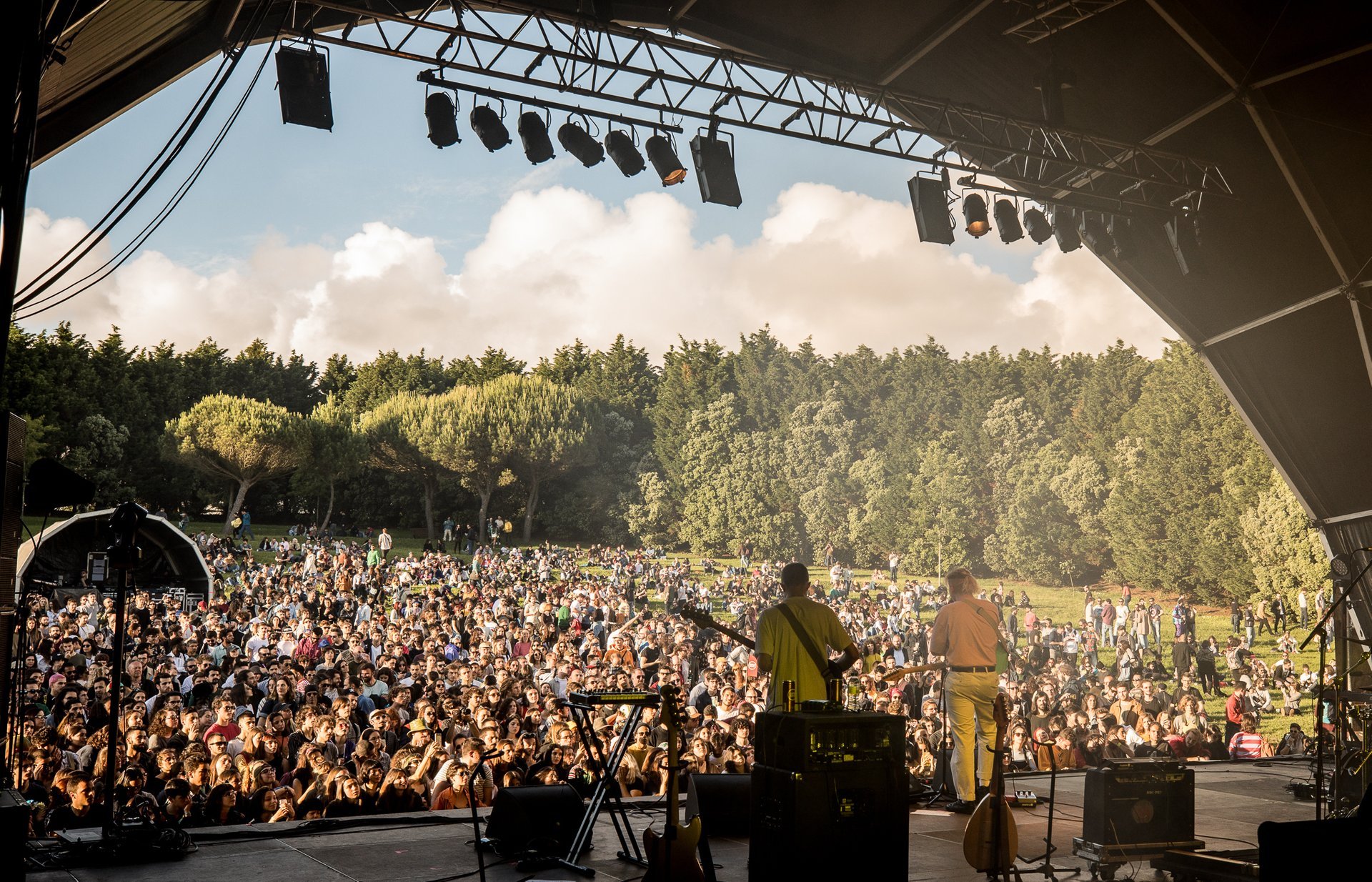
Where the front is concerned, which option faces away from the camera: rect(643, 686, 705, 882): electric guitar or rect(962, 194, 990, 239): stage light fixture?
the electric guitar

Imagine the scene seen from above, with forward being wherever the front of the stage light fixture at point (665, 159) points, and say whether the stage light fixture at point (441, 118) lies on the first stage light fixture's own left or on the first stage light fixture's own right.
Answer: on the first stage light fixture's own right

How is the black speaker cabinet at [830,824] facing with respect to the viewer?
away from the camera

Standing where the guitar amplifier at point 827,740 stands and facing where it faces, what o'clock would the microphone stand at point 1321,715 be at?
The microphone stand is roughly at 3 o'clock from the guitar amplifier.

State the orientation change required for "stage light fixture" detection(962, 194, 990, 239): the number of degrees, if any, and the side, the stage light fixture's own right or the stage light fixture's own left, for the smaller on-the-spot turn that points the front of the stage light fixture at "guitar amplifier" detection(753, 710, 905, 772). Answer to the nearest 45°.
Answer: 0° — it already faces it

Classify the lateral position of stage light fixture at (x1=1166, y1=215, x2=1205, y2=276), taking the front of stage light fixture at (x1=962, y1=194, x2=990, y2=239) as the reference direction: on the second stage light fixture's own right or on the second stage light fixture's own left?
on the second stage light fixture's own left

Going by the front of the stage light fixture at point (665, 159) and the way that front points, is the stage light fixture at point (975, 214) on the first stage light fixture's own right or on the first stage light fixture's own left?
on the first stage light fixture's own left

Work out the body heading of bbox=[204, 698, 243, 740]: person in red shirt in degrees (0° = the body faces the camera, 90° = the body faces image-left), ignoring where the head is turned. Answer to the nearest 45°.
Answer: approximately 315°

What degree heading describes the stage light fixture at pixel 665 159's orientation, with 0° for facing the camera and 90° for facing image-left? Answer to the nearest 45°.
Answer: approximately 315°

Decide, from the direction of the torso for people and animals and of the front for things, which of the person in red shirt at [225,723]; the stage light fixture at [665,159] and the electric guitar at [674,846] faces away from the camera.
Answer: the electric guitar
